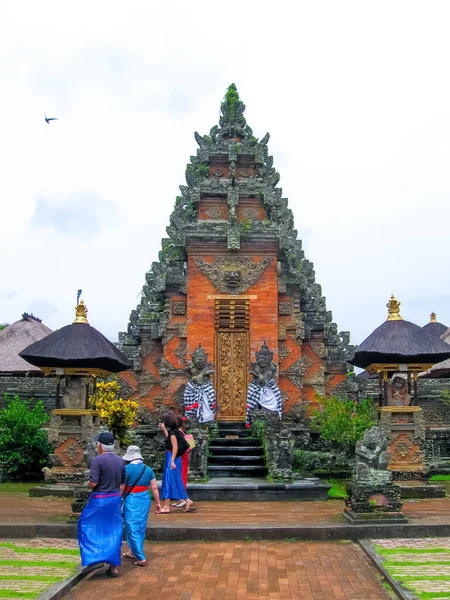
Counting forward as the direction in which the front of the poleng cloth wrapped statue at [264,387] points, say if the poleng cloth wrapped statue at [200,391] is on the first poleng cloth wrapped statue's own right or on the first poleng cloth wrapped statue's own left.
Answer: on the first poleng cloth wrapped statue's own right

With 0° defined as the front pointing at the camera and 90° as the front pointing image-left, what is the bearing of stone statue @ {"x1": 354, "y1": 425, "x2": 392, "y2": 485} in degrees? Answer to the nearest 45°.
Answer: approximately 0°

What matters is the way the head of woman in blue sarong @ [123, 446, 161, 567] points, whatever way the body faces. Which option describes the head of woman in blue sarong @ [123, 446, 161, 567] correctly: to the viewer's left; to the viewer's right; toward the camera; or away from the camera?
away from the camera

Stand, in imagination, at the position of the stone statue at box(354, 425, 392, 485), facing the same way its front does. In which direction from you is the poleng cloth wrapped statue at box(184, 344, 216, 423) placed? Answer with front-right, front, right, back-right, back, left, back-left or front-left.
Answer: back-right

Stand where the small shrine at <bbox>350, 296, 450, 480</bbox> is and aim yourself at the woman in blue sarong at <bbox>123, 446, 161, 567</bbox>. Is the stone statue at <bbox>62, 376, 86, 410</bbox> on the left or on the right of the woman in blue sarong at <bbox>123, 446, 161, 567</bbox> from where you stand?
right

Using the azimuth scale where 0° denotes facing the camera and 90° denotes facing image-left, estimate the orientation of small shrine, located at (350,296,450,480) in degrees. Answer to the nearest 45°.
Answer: approximately 0°

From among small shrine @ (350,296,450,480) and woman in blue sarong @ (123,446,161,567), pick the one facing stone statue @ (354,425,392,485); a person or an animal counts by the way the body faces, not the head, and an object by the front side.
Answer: the small shrine

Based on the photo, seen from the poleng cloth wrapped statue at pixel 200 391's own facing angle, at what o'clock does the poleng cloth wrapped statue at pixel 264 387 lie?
the poleng cloth wrapped statue at pixel 264 387 is roughly at 9 o'clock from the poleng cloth wrapped statue at pixel 200 391.

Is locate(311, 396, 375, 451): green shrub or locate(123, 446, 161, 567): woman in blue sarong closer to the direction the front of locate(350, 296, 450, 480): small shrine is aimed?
the woman in blue sarong
